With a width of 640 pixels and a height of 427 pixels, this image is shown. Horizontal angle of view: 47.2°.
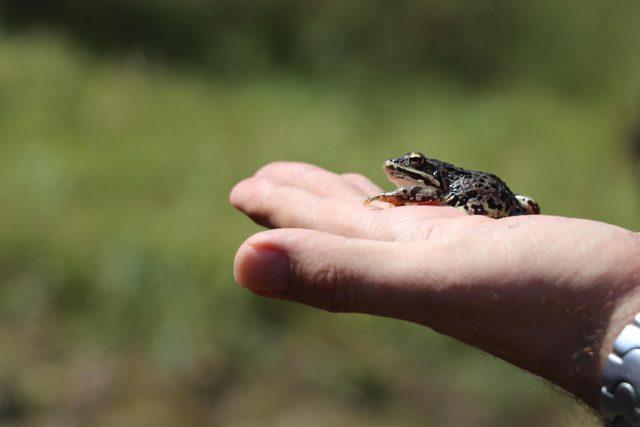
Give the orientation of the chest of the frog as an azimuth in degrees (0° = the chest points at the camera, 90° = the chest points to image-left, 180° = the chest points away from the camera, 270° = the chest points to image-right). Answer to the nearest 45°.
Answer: approximately 90°
